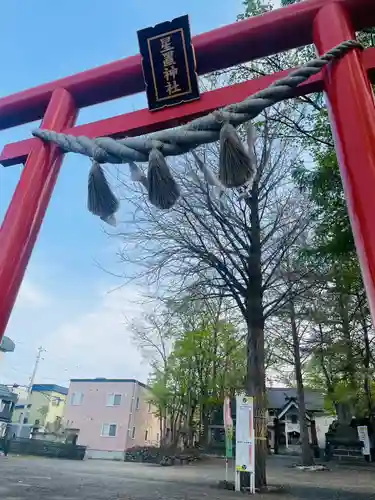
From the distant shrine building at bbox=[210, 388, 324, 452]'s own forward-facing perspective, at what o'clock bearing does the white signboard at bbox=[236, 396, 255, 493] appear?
The white signboard is roughly at 12 o'clock from the distant shrine building.

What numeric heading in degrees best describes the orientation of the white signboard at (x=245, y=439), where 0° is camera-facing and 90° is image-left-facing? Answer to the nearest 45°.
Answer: approximately 0°

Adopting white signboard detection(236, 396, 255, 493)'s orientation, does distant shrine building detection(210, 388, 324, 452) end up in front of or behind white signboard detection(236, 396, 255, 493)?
behind

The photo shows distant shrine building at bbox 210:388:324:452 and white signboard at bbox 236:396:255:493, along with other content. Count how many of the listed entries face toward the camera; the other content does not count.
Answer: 2

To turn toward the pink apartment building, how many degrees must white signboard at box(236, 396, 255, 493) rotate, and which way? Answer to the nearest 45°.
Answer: approximately 135° to its right

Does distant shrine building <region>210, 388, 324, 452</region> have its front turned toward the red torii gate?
yes

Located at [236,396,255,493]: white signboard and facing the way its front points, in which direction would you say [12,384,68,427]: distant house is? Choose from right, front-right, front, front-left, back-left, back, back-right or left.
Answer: back-right

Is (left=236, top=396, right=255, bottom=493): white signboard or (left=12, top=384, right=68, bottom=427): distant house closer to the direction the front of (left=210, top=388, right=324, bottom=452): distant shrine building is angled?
the white signboard

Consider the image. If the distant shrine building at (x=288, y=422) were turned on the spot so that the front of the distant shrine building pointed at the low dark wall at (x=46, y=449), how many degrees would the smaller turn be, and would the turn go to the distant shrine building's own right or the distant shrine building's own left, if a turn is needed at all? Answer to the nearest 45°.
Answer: approximately 45° to the distant shrine building's own right

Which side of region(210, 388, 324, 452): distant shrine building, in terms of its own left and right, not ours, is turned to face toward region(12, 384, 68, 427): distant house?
right

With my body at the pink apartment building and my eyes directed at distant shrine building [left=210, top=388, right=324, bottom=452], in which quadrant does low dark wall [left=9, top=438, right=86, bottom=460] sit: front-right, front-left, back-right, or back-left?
back-right
